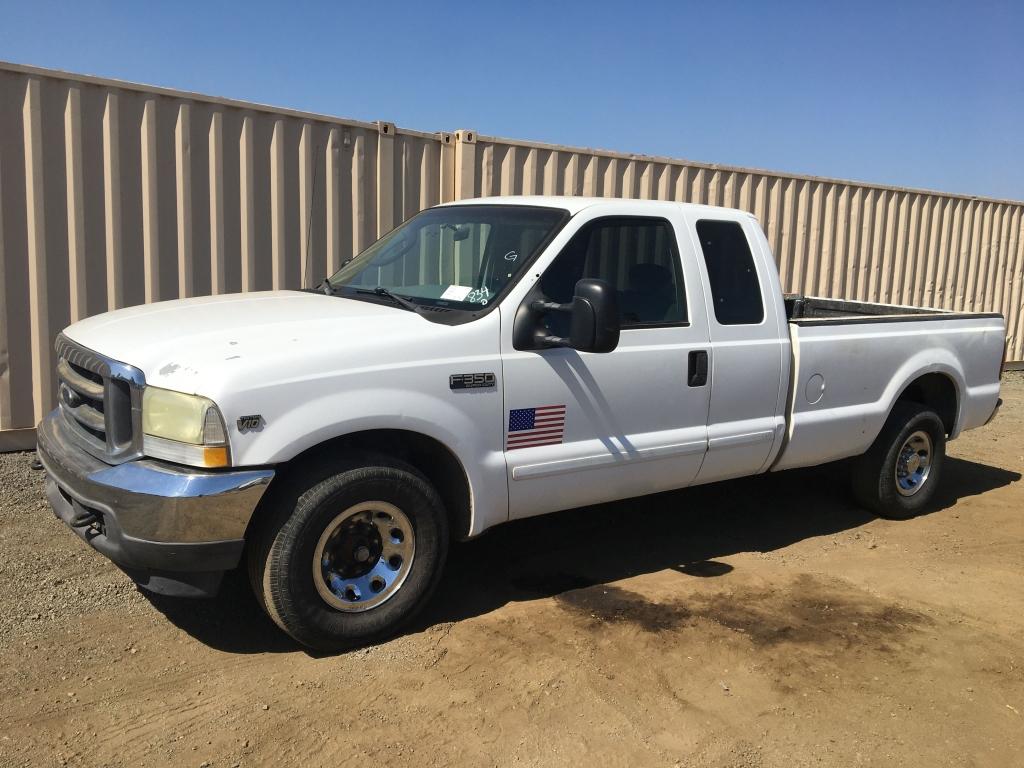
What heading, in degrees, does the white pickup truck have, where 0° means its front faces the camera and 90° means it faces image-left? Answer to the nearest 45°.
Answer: approximately 45°
